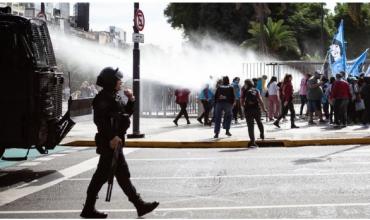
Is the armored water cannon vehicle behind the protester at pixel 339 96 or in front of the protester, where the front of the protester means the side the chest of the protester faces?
behind

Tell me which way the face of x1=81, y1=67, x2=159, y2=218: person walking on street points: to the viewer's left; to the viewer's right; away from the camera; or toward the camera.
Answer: to the viewer's right

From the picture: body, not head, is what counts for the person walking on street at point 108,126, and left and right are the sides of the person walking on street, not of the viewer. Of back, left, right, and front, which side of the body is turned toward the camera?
right

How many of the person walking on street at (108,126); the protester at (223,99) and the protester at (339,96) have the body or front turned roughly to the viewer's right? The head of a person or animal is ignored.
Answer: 1

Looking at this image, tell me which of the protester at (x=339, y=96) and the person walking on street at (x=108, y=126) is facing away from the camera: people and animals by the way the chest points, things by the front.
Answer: the protester

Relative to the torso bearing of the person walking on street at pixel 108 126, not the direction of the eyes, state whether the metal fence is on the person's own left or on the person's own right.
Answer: on the person's own left

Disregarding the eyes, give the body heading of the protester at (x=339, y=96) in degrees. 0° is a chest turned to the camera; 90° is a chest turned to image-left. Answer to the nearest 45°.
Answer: approximately 180°

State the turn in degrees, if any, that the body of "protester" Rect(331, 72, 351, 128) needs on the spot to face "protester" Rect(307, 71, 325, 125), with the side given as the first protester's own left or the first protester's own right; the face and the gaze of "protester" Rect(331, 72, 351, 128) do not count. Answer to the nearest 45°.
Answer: approximately 45° to the first protester's own left
